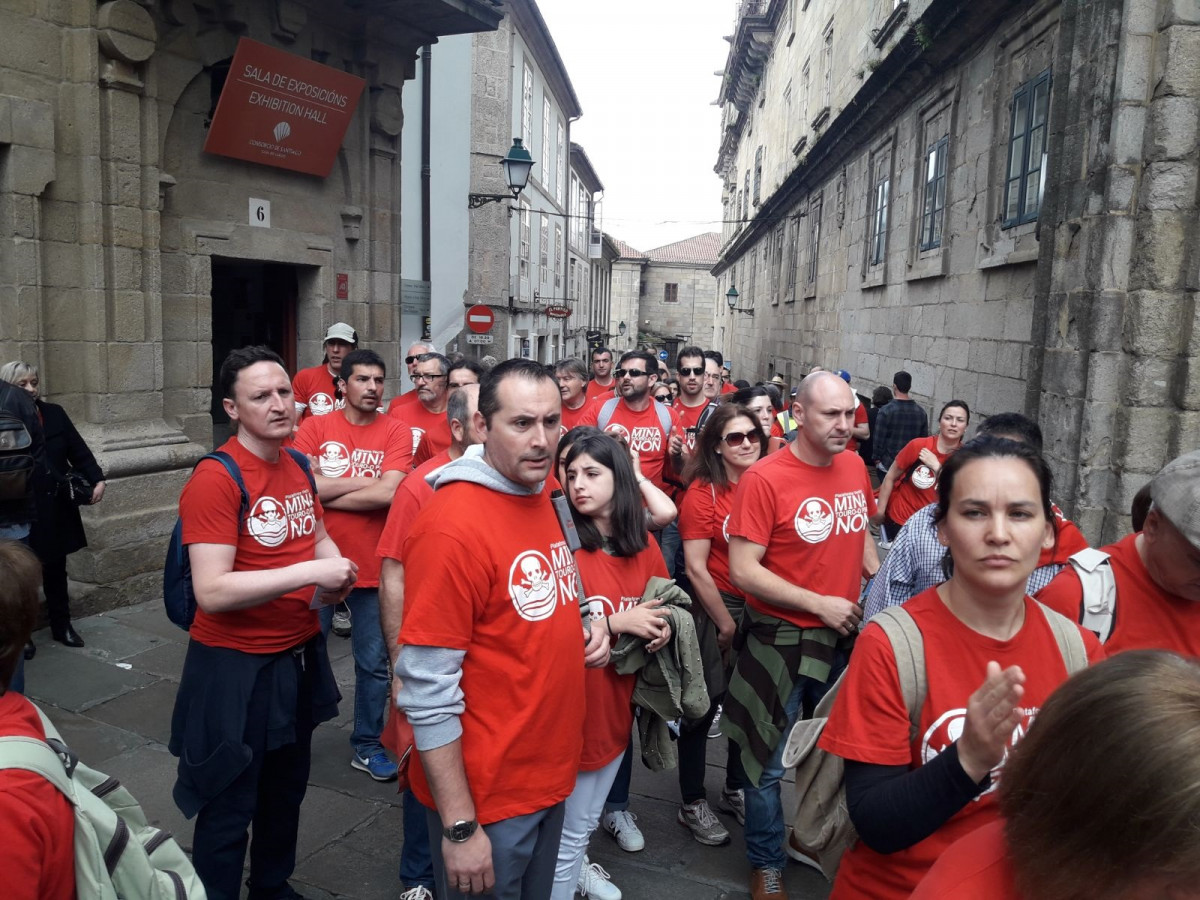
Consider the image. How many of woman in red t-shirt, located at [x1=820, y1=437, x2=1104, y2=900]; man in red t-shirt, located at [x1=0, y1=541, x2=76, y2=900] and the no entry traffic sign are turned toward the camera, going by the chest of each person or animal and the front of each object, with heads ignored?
2

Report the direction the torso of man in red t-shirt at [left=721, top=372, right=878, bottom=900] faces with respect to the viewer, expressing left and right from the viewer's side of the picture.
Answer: facing the viewer and to the right of the viewer

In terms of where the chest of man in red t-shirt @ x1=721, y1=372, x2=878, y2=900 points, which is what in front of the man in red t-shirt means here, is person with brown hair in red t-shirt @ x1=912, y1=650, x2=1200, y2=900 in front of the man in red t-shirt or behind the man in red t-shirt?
in front

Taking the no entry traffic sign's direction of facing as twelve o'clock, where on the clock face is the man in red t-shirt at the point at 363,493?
The man in red t-shirt is roughly at 12 o'clock from the no entry traffic sign.

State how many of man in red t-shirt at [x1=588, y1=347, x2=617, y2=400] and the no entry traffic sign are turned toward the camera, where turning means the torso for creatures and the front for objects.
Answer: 2

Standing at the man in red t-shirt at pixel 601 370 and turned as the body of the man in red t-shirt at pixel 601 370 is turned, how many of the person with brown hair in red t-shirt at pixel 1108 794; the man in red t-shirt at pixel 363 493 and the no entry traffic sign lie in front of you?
2

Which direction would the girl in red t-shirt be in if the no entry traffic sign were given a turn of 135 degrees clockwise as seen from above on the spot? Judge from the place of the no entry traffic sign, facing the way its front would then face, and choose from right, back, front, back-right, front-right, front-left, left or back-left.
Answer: back-left

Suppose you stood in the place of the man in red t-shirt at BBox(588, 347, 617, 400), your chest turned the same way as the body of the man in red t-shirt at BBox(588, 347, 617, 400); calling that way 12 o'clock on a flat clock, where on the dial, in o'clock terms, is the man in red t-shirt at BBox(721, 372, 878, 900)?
the man in red t-shirt at BBox(721, 372, 878, 900) is roughly at 12 o'clock from the man in red t-shirt at BBox(588, 347, 617, 400).

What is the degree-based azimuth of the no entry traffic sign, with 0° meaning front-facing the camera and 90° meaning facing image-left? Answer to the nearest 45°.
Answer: approximately 0°

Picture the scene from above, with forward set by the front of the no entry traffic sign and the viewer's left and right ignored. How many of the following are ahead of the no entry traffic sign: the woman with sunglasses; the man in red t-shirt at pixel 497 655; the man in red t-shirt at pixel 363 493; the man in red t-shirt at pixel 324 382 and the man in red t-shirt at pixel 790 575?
5
